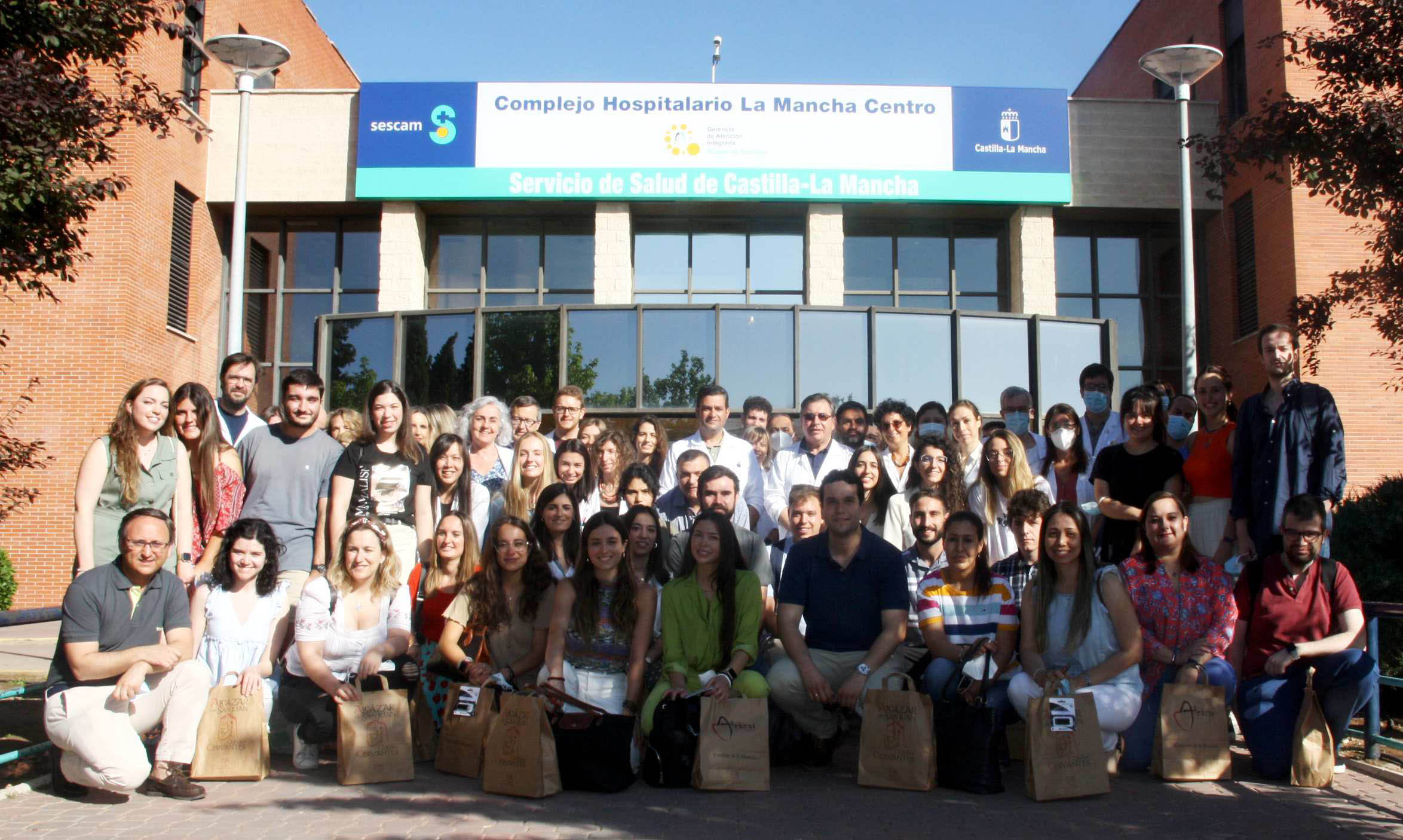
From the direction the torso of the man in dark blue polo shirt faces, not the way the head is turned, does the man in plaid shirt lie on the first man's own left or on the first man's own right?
on the first man's own left

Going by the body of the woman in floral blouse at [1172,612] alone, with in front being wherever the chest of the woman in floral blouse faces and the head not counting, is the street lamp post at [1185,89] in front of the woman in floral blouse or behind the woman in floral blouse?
behind

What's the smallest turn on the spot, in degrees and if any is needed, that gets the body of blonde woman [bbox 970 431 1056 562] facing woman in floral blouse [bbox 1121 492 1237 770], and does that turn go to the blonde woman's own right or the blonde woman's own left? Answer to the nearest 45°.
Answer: approximately 45° to the blonde woman's own left

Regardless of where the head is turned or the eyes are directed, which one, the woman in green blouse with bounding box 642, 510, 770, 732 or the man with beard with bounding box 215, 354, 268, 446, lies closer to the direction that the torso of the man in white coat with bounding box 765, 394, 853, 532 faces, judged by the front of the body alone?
the woman in green blouse
